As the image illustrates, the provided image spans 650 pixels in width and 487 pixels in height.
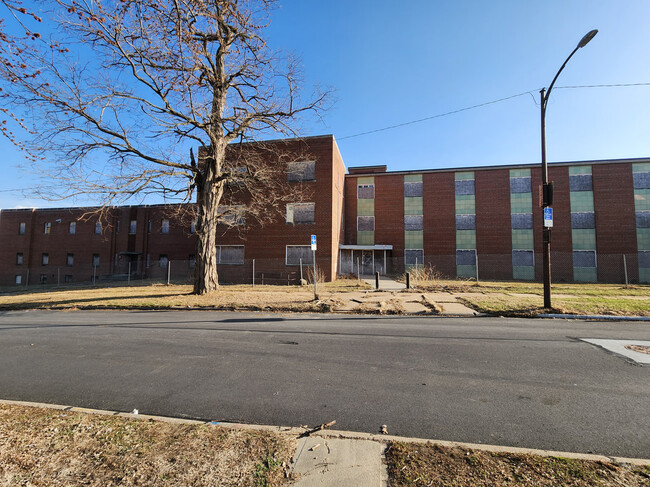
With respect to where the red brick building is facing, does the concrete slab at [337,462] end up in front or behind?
in front

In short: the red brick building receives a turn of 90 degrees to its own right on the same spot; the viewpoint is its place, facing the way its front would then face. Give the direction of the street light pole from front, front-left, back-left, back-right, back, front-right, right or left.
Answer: left

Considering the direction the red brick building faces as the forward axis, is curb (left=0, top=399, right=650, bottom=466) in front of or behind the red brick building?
in front

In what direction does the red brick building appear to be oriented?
toward the camera
